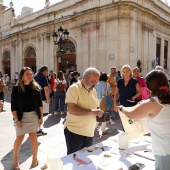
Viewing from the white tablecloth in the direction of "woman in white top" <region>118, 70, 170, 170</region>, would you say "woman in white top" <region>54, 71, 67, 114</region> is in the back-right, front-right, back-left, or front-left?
back-left

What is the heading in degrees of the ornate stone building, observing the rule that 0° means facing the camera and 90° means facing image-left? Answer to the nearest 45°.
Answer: approximately 45°

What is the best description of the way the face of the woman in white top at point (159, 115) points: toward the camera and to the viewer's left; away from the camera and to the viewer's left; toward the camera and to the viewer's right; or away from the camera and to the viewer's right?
away from the camera and to the viewer's left

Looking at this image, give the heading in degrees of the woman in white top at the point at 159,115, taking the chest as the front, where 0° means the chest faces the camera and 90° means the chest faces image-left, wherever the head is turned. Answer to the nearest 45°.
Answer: approximately 135°

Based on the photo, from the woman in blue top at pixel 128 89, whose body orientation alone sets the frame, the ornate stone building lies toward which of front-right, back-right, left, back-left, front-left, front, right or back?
back

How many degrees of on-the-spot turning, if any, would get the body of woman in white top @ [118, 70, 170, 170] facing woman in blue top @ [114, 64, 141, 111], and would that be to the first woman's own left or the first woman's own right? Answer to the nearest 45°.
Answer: approximately 45° to the first woman's own right
